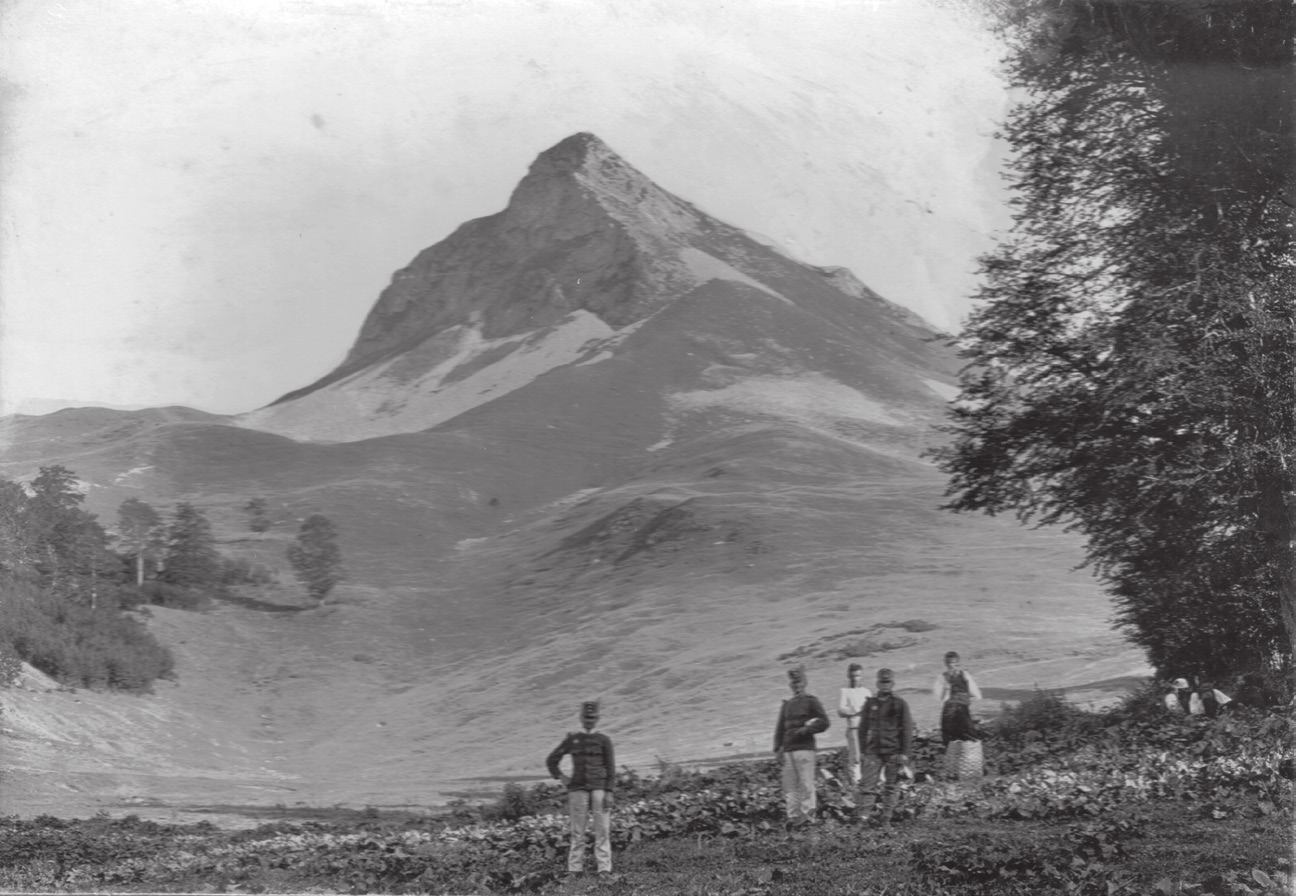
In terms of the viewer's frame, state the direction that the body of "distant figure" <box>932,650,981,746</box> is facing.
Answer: toward the camera

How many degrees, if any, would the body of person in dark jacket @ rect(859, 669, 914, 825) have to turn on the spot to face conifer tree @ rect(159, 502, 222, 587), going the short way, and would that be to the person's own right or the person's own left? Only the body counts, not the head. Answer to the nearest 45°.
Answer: approximately 135° to the person's own right

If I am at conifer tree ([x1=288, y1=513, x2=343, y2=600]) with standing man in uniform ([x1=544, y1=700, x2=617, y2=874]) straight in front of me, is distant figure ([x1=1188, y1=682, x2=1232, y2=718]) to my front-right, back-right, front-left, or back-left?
front-left

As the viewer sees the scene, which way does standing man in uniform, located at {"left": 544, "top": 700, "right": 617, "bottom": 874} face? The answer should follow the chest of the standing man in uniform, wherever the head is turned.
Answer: toward the camera

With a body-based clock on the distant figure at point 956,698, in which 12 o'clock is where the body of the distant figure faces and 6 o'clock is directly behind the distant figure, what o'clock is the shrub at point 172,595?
The shrub is roughly at 4 o'clock from the distant figure.

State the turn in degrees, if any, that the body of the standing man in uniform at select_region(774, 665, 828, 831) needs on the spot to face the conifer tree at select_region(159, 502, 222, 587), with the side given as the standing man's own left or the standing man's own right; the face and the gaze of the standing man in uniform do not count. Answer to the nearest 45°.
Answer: approximately 135° to the standing man's own right

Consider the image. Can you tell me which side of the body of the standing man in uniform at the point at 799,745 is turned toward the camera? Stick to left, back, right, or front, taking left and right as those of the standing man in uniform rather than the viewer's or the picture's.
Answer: front

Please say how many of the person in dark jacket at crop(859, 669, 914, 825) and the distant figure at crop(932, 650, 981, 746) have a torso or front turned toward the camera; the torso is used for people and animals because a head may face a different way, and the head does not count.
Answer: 2

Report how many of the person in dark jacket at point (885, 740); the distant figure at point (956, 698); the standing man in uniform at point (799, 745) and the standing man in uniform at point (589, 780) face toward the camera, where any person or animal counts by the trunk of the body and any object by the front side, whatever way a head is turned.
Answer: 4

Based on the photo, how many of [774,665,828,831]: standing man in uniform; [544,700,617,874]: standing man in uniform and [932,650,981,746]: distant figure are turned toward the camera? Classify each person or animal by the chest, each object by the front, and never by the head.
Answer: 3
